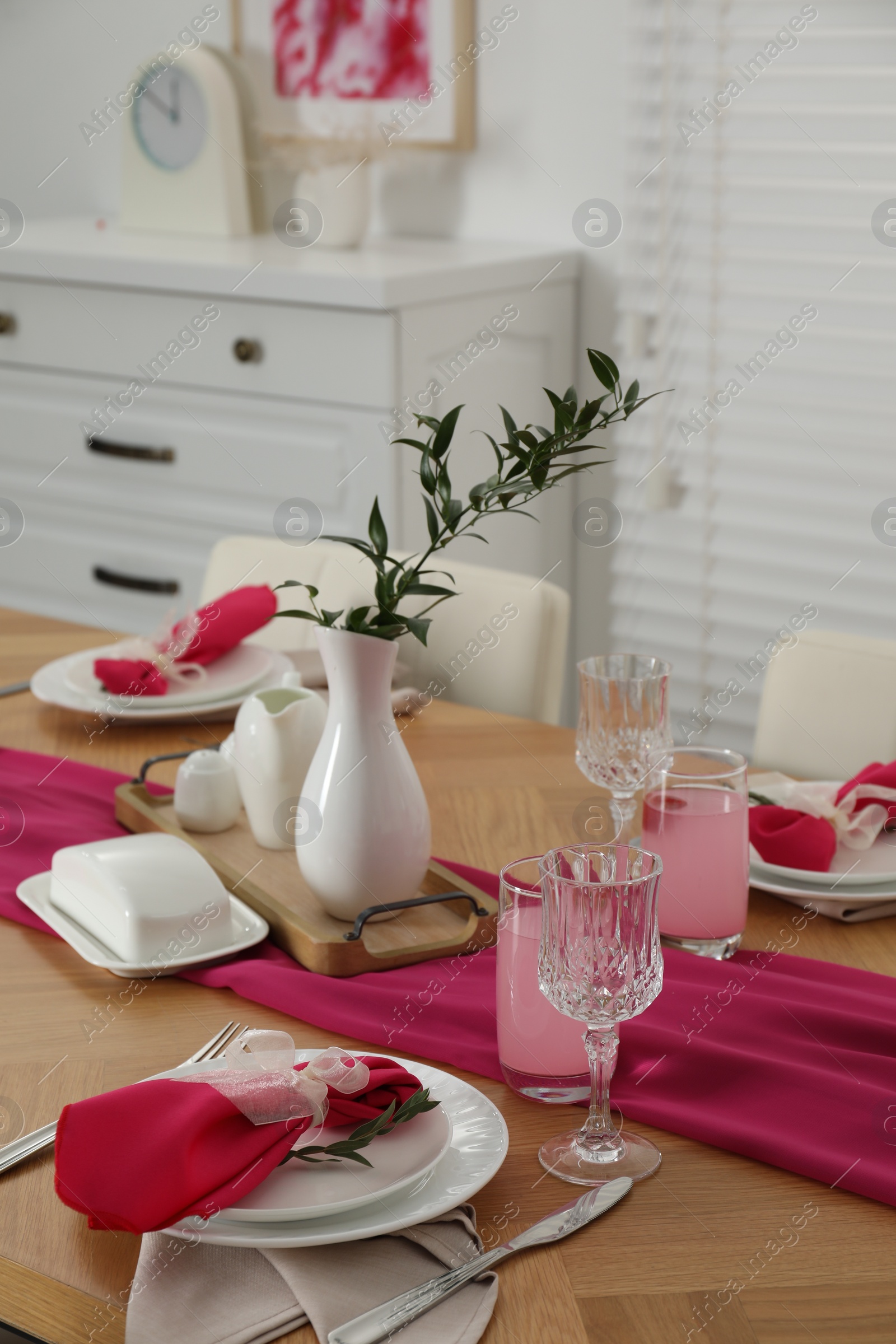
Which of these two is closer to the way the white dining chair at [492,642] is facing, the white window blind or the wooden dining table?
the wooden dining table

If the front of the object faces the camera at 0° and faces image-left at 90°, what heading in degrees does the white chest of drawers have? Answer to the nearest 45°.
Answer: approximately 45°

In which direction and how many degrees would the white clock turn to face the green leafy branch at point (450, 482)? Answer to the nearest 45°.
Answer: approximately 45° to its left
